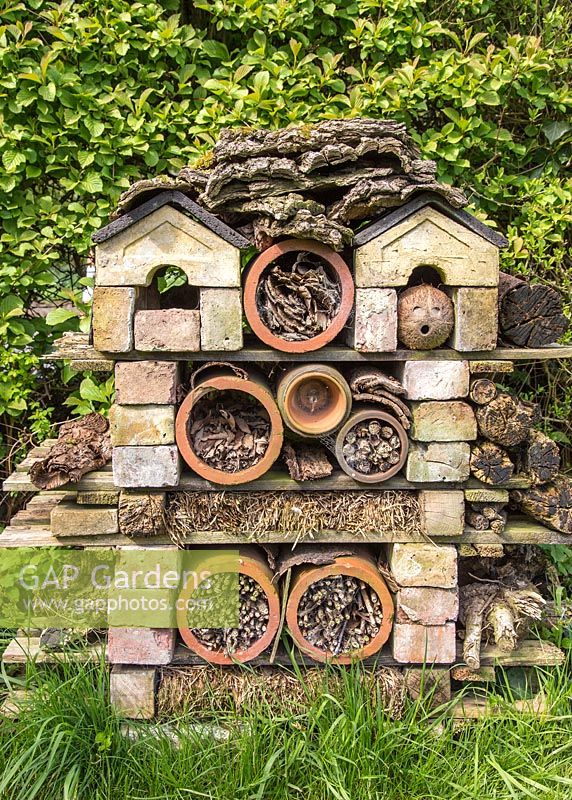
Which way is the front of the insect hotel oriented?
toward the camera
